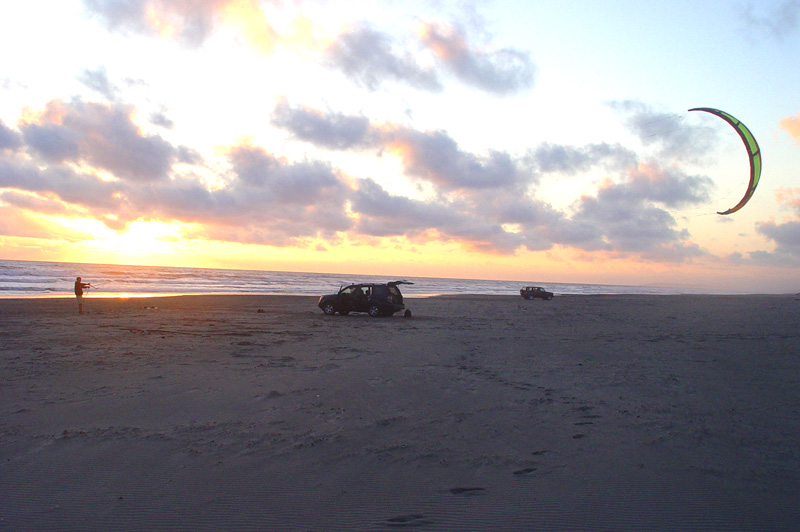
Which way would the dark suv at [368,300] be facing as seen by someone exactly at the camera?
facing away from the viewer and to the left of the viewer

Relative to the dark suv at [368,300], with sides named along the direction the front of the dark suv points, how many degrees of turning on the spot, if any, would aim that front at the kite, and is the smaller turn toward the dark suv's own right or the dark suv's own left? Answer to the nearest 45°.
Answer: approximately 180°
